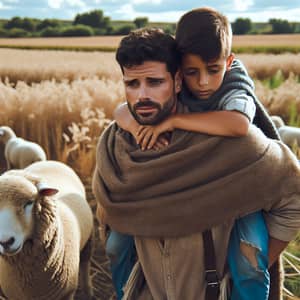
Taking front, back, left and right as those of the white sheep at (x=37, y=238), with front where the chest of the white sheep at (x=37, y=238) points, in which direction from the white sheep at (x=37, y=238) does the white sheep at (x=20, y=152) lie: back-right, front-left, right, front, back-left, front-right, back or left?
back-right

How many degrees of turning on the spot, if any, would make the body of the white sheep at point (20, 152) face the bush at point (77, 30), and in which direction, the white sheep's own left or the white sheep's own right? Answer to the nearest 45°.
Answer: approximately 90° to the white sheep's own right

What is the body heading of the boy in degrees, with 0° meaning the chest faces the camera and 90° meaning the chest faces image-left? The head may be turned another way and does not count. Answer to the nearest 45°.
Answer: approximately 45°

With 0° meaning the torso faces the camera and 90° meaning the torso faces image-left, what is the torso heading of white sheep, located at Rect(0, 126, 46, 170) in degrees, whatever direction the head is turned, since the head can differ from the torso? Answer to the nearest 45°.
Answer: approximately 90°

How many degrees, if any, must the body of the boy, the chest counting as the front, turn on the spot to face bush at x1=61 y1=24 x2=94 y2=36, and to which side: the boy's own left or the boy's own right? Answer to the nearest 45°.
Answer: approximately 135° to the boy's own right

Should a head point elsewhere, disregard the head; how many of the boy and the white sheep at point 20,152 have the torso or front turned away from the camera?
0

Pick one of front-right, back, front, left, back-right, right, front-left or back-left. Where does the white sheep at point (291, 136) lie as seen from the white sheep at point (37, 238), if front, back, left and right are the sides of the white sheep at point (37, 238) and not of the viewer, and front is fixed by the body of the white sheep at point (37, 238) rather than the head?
back

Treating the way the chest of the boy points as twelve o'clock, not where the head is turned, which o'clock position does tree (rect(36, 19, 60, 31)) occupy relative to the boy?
The tree is roughly at 4 o'clock from the boy.

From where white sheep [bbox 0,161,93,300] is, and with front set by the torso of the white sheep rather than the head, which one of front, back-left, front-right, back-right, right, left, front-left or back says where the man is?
left

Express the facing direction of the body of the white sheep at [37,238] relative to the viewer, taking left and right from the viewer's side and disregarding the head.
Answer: facing the viewer and to the left of the viewer
